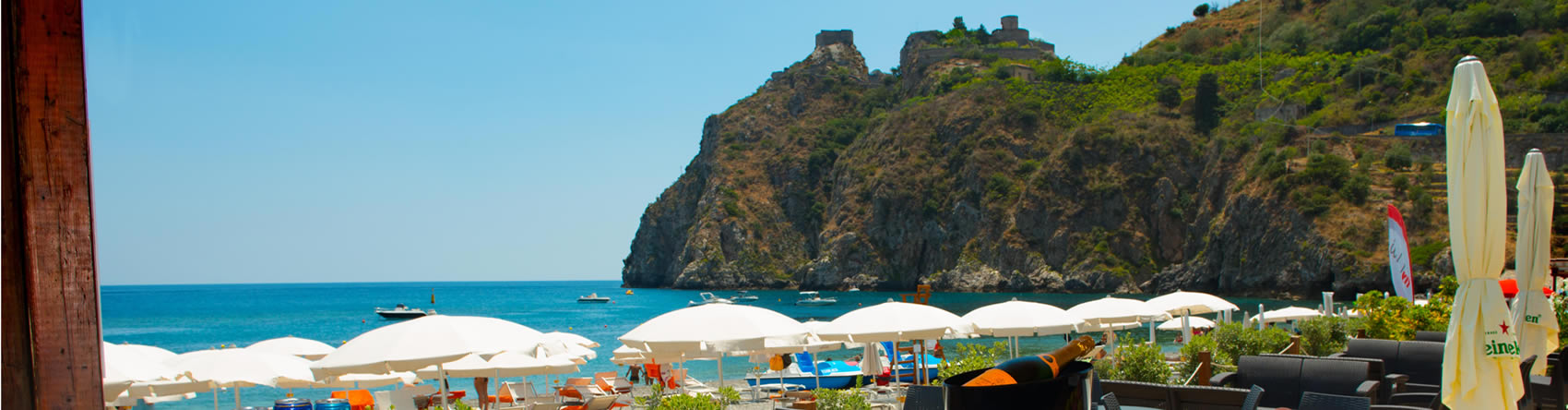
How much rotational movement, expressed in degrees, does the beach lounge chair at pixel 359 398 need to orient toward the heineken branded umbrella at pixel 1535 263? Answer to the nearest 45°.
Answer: approximately 180°

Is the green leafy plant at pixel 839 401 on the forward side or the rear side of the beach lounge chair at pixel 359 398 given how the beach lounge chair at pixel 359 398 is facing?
on the rear side

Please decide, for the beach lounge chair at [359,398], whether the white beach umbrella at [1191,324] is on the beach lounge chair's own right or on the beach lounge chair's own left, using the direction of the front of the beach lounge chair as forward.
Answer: on the beach lounge chair's own right

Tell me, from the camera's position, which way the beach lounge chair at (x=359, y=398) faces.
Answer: facing away from the viewer and to the left of the viewer

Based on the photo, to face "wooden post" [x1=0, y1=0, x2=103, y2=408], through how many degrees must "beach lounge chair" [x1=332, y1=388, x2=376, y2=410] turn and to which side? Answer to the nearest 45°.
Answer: approximately 135° to its left
